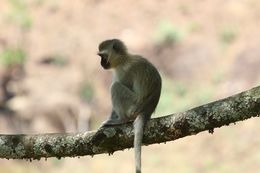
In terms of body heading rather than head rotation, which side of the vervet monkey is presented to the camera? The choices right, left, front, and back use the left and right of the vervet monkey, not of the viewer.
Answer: left
